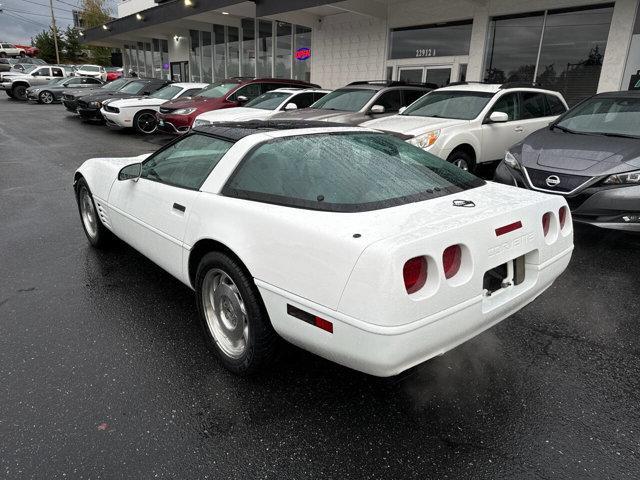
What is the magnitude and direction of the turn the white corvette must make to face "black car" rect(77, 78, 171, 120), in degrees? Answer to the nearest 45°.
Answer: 0° — it already faces it

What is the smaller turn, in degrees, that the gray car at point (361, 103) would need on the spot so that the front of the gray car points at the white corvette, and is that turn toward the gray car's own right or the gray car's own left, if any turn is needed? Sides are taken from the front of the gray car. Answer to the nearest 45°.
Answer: approximately 45° to the gray car's own left

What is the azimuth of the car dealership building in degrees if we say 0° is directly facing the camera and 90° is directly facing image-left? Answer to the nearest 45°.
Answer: approximately 45°

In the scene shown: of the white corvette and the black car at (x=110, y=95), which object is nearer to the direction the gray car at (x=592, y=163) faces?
the white corvette

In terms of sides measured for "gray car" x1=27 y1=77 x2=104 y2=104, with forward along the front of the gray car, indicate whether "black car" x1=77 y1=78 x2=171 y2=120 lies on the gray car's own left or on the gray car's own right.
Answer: on the gray car's own left

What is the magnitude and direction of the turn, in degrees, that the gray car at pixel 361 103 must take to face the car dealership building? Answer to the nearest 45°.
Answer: approximately 135° to its right

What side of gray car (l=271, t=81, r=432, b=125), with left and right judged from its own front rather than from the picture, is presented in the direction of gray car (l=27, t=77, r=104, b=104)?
right
